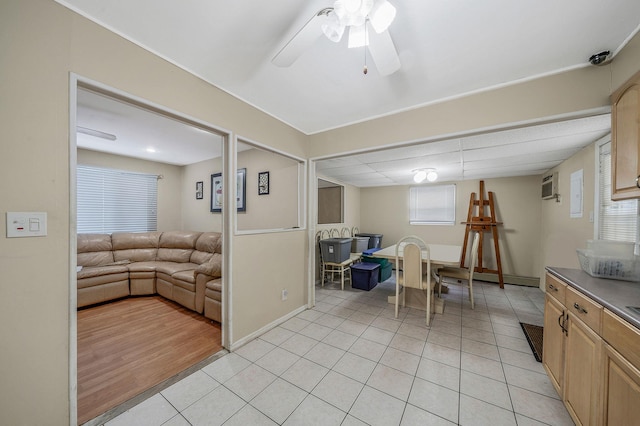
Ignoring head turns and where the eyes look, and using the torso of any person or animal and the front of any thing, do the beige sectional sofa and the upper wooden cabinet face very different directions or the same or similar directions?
very different directions

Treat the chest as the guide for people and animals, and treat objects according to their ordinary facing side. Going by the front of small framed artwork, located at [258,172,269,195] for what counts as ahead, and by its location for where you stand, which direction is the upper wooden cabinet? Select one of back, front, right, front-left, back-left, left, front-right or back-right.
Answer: left

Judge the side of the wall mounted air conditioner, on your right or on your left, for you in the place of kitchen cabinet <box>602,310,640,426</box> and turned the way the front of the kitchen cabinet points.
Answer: on your right

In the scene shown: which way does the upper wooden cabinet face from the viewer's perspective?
to the viewer's left

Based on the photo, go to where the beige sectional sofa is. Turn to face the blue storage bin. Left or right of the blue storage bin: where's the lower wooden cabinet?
right

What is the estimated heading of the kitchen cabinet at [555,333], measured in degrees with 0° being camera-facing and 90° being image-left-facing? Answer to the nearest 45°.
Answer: approximately 90°

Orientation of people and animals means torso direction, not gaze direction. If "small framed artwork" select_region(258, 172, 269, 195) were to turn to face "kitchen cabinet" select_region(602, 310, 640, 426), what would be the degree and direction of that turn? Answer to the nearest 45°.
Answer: approximately 90° to its left

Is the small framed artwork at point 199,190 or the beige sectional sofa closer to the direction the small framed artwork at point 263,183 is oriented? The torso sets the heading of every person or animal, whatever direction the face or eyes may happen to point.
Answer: the beige sectional sofa

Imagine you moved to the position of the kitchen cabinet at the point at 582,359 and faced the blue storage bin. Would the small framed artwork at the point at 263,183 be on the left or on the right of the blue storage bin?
left

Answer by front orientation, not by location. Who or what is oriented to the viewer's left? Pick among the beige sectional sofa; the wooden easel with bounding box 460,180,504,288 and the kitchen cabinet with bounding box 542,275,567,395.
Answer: the kitchen cabinet

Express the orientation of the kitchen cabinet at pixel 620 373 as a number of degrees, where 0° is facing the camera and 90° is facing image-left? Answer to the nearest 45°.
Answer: approximately 90°
